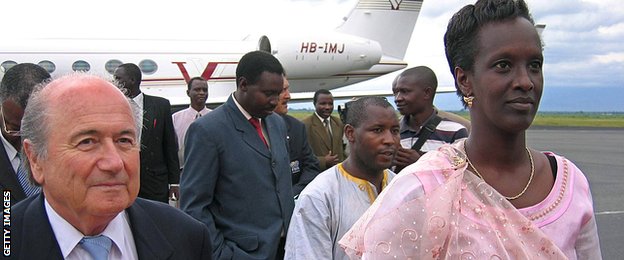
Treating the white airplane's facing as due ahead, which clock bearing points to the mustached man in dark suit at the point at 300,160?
The mustached man in dark suit is roughly at 9 o'clock from the white airplane.

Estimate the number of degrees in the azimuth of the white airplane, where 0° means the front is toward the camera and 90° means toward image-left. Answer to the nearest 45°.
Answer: approximately 90°

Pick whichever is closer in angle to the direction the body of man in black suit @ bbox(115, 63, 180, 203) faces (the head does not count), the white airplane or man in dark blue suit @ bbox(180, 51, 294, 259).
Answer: the man in dark blue suit

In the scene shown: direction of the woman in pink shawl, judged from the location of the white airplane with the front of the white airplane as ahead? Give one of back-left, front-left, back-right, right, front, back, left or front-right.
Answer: left

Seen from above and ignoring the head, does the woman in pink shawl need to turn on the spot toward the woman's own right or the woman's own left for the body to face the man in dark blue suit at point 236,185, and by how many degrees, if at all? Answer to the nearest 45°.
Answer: approximately 180°

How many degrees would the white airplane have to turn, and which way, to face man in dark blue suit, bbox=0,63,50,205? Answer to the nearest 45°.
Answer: approximately 90° to its left

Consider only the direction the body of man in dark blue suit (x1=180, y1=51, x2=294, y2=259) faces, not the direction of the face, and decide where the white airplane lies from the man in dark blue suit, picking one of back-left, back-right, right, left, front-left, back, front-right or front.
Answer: back-left

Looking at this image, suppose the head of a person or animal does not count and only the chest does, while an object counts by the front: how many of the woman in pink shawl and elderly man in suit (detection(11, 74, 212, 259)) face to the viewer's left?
0

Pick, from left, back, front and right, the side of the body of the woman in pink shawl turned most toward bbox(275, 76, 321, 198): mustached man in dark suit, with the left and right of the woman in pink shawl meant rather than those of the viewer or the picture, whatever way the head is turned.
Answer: back

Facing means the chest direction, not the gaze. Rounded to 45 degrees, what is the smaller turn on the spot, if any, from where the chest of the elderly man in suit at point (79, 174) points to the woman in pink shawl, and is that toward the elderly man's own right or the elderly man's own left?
approximately 45° to the elderly man's own left

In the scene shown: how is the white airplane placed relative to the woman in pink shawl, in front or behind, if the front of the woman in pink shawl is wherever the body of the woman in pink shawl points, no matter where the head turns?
behind

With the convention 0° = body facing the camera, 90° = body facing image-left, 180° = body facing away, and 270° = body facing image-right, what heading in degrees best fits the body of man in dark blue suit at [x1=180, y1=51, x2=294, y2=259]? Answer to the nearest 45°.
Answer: approximately 315°

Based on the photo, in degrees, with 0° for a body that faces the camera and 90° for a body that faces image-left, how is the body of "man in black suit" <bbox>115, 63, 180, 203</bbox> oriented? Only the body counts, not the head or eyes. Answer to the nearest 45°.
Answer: approximately 45°

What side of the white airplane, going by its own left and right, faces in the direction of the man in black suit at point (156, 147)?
left
